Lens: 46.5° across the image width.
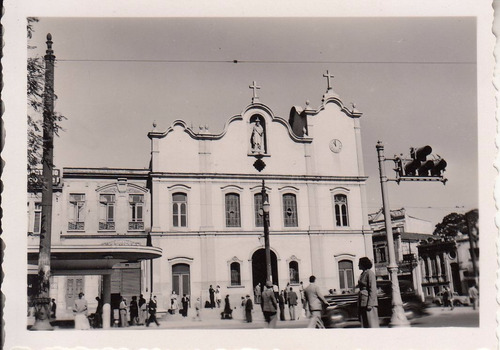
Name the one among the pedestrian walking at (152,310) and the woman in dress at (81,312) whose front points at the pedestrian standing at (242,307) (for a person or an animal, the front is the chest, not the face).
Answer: the pedestrian walking at (152,310)

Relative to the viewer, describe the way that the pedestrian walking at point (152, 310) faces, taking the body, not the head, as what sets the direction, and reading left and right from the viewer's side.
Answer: facing to the right of the viewer

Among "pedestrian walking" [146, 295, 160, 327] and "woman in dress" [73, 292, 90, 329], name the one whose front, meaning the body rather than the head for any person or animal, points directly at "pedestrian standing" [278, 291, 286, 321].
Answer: "pedestrian walking" [146, 295, 160, 327]

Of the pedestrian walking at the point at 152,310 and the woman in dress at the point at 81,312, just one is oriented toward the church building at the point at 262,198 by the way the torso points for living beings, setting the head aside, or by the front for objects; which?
the pedestrian walking

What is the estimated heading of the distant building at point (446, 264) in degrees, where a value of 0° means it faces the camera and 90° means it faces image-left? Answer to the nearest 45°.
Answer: approximately 45°

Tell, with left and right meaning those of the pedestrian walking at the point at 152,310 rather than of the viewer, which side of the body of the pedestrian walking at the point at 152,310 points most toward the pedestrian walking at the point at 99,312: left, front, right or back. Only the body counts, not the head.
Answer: back
